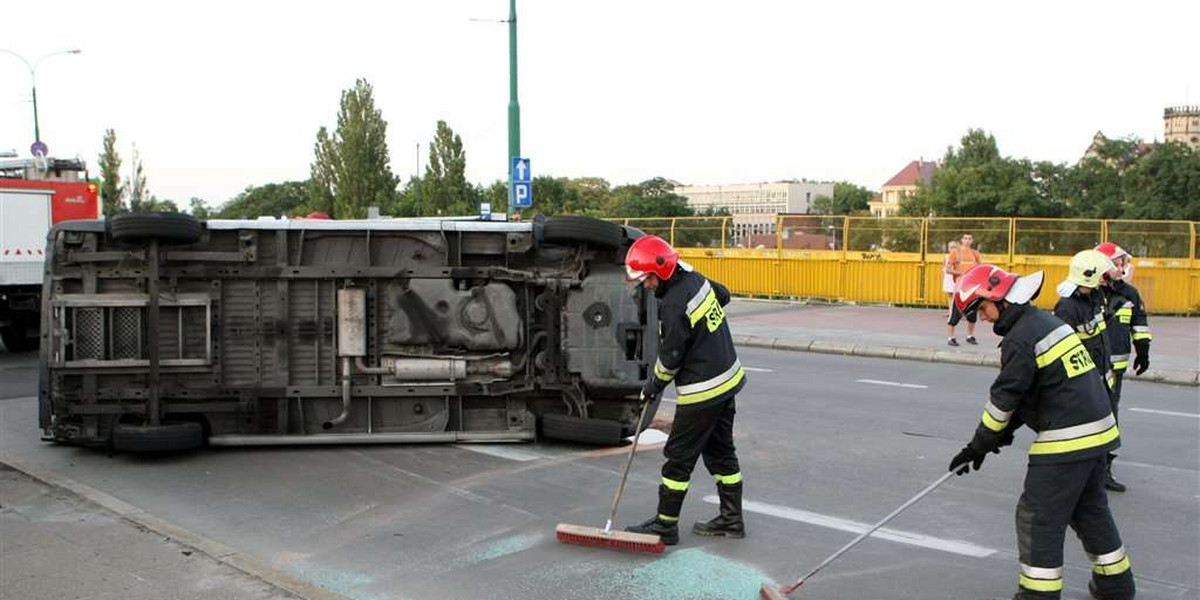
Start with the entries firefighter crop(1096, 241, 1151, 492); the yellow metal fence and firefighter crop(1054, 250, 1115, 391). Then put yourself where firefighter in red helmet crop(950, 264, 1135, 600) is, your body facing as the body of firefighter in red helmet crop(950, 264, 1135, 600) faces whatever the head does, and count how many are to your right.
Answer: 3

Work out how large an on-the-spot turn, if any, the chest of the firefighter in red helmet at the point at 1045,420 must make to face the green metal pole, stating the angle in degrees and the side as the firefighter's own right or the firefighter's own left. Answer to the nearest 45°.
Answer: approximately 45° to the firefighter's own right

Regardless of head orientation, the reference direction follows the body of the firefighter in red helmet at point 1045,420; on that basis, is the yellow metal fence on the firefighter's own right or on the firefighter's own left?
on the firefighter's own right

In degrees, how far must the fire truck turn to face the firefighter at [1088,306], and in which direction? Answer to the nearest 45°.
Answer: approximately 135° to its left

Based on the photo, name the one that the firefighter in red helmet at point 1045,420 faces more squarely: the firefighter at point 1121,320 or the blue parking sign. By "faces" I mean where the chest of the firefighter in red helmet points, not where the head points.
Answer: the blue parking sign

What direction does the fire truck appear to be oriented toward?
to the viewer's left

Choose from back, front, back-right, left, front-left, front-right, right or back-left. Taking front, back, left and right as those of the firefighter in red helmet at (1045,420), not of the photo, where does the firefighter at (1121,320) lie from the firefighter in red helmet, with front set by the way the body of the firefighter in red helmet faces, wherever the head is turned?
right

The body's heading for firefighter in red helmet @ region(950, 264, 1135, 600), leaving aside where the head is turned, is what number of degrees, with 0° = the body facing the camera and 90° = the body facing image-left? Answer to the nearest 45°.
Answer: approximately 90°
